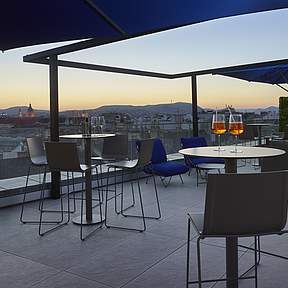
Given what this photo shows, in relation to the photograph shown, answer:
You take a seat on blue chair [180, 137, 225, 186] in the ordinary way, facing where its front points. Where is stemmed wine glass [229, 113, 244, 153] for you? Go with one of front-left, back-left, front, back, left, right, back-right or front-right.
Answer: front-right

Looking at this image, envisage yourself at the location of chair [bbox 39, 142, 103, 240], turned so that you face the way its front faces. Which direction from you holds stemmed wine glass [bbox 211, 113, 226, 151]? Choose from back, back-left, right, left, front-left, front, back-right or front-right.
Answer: right

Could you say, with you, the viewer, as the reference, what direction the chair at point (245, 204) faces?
facing away from the viewer and to the left of the viewer

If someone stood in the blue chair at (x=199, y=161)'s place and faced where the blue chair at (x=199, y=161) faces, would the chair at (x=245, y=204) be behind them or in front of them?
in front

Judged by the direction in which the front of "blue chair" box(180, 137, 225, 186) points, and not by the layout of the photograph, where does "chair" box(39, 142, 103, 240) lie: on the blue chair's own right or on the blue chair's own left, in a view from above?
on the blue chair's own right

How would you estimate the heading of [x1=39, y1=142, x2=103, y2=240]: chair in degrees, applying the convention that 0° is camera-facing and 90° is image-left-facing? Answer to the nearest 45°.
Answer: approximately 225°

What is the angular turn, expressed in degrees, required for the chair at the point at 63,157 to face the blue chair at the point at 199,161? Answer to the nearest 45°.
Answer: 0° — it already faces it

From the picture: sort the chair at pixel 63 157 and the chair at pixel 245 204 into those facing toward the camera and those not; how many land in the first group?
0

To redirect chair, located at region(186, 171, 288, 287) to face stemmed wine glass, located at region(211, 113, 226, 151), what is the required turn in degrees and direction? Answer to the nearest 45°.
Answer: approximately 45° to its right

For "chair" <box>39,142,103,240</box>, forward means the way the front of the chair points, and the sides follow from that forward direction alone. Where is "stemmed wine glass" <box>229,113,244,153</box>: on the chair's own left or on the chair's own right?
on the chair's own right

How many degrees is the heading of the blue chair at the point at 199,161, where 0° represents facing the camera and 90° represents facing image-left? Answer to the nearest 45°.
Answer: approximately 315°

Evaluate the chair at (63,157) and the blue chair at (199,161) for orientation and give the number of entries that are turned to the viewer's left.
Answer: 0
